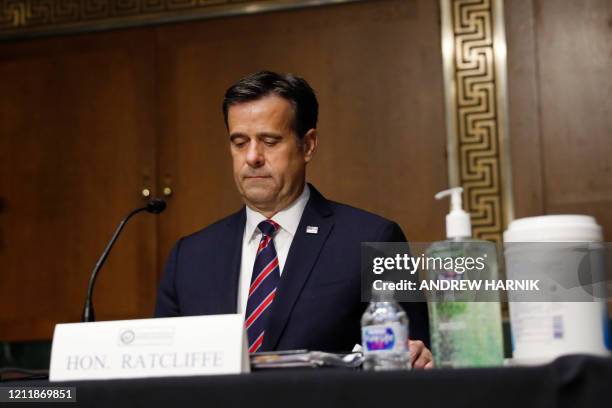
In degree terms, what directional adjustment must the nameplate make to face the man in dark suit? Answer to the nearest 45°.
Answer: approximately 180°

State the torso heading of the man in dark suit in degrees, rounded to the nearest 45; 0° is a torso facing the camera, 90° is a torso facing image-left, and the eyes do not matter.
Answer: approximately 45°

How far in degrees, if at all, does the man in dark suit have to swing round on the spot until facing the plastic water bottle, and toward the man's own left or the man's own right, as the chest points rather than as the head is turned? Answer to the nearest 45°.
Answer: approximately 45° to the man's own left

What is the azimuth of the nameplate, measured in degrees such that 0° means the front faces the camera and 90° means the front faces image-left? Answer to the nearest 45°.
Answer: approximately 0°

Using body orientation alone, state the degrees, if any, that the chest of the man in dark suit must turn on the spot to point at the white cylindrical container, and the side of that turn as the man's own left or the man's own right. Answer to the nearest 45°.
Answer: approximately 45° to the man's own left

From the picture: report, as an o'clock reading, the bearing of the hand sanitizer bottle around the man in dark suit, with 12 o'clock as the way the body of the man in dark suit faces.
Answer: The hand sanitizer bottle is roughly at 10 o'clock from the man in dark suit.
